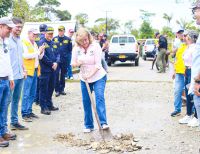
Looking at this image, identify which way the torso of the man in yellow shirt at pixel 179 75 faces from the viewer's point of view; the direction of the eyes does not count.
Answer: to the viewer's left

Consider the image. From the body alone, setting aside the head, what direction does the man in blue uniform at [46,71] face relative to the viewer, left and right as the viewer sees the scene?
facing the viewer and to the right of the viewer

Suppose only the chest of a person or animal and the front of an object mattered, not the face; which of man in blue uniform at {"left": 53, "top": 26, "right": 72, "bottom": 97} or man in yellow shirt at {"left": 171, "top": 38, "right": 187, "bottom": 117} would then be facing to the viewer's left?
the man in yellow shirt

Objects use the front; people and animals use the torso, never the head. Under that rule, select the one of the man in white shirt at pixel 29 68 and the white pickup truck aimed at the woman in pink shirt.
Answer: the man in white shirt

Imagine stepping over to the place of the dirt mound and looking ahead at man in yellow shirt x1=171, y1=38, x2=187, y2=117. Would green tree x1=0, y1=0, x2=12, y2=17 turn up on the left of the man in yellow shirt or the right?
left
